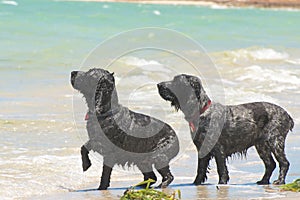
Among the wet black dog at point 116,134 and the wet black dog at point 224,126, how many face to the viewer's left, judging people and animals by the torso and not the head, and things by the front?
2

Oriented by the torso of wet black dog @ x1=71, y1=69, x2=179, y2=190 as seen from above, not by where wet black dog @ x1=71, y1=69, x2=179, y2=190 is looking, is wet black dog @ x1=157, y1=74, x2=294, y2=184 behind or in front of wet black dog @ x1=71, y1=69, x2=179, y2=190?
behind

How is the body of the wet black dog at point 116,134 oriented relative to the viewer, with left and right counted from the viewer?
facing to the left of the viewer

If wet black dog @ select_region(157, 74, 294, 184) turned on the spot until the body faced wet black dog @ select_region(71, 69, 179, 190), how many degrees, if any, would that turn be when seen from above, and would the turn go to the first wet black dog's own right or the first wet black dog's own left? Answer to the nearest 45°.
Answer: approximately 45° to the first wet black dog's own left

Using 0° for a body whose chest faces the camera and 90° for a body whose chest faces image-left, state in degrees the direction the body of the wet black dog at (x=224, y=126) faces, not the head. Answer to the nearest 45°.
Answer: approximately 90°
